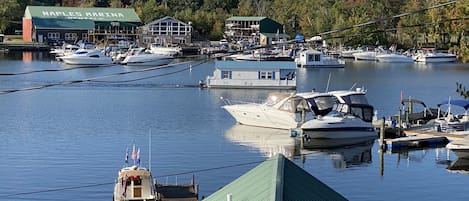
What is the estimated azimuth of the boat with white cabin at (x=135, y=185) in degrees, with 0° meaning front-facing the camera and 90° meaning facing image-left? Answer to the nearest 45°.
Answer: approximately 180°

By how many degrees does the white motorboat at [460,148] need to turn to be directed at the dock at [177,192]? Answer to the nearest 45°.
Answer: approximately 45° to its left

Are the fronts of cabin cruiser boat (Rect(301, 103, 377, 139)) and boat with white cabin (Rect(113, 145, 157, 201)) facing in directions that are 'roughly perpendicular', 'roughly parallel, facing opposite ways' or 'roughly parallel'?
roughly perpendicular

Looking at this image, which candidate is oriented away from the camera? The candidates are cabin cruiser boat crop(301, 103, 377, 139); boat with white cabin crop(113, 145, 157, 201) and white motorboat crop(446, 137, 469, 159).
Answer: the boat with white cabin

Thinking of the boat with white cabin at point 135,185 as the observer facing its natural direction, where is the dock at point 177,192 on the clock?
The dock is roughly at 3 o'clock from the boat with white cabin.

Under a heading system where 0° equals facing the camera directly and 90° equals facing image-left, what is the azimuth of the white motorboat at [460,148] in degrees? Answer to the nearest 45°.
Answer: approximately 90°

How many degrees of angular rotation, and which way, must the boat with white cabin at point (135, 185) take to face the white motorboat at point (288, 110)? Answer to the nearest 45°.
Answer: approximately 45° to its right
